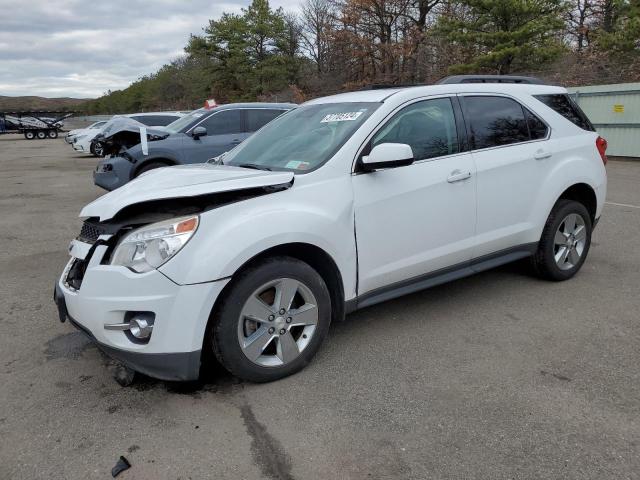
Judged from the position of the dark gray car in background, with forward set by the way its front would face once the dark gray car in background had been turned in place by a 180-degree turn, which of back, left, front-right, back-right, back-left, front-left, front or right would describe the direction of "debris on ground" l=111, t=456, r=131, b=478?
back-right

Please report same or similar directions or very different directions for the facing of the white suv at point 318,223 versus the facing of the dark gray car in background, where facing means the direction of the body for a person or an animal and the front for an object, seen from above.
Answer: same or similar directions

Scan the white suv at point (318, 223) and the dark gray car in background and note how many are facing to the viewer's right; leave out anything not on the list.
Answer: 0

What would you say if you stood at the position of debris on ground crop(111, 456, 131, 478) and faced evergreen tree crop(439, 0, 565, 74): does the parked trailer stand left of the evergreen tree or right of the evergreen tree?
left

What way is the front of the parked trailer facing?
to the viewer's left

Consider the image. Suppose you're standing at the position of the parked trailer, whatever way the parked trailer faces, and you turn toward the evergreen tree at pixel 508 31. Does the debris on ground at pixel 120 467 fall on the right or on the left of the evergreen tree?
right

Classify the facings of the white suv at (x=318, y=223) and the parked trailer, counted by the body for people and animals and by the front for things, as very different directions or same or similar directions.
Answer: same or similar directions

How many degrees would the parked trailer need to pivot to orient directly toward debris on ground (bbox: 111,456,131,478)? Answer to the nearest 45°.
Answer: approximately 90° to its left

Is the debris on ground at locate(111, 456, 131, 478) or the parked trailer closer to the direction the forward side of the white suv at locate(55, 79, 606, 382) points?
the debris on ground

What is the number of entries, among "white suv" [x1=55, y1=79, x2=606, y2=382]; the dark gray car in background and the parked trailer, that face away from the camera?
0

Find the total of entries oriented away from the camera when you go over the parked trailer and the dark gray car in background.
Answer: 0

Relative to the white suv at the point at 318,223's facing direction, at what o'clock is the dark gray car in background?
The dark gray car in background is roughly at 4 o'clock from the white suv.

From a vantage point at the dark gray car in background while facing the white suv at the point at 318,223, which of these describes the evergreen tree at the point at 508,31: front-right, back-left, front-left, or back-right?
back-left

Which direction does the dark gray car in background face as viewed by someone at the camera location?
facing the viewer and to the left of the viewer
